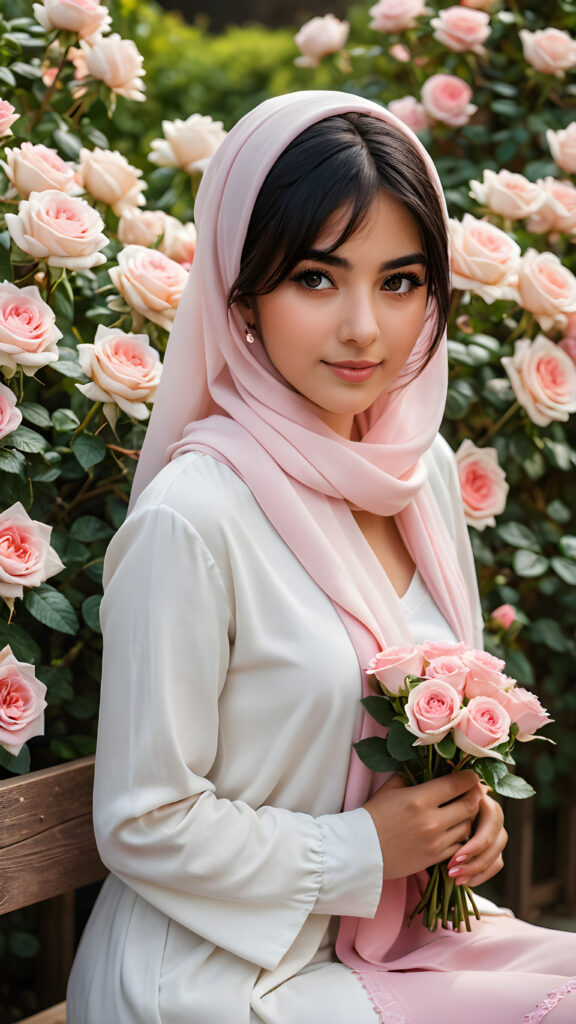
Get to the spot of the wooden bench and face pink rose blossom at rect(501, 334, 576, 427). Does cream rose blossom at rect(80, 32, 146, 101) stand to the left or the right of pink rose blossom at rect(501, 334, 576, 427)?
left

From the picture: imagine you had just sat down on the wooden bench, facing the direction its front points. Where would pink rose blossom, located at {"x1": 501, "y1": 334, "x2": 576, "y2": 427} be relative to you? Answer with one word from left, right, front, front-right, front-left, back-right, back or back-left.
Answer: left

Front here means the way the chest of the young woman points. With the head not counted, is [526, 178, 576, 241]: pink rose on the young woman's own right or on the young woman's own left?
on the young woman's own left

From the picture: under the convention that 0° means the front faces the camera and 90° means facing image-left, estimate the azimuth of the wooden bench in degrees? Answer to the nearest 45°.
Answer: approximately 315°
